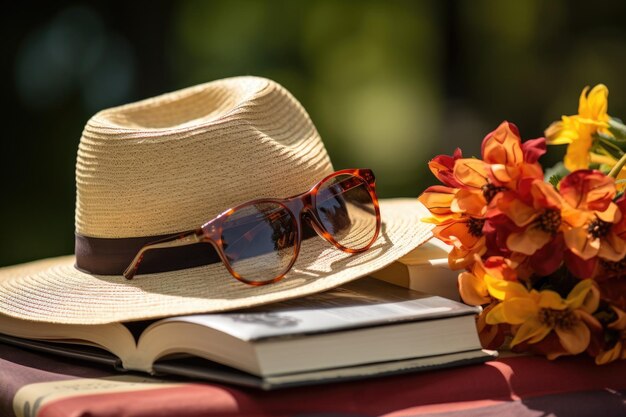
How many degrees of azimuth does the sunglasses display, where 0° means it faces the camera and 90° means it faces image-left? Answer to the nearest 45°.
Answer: approximately 315°
